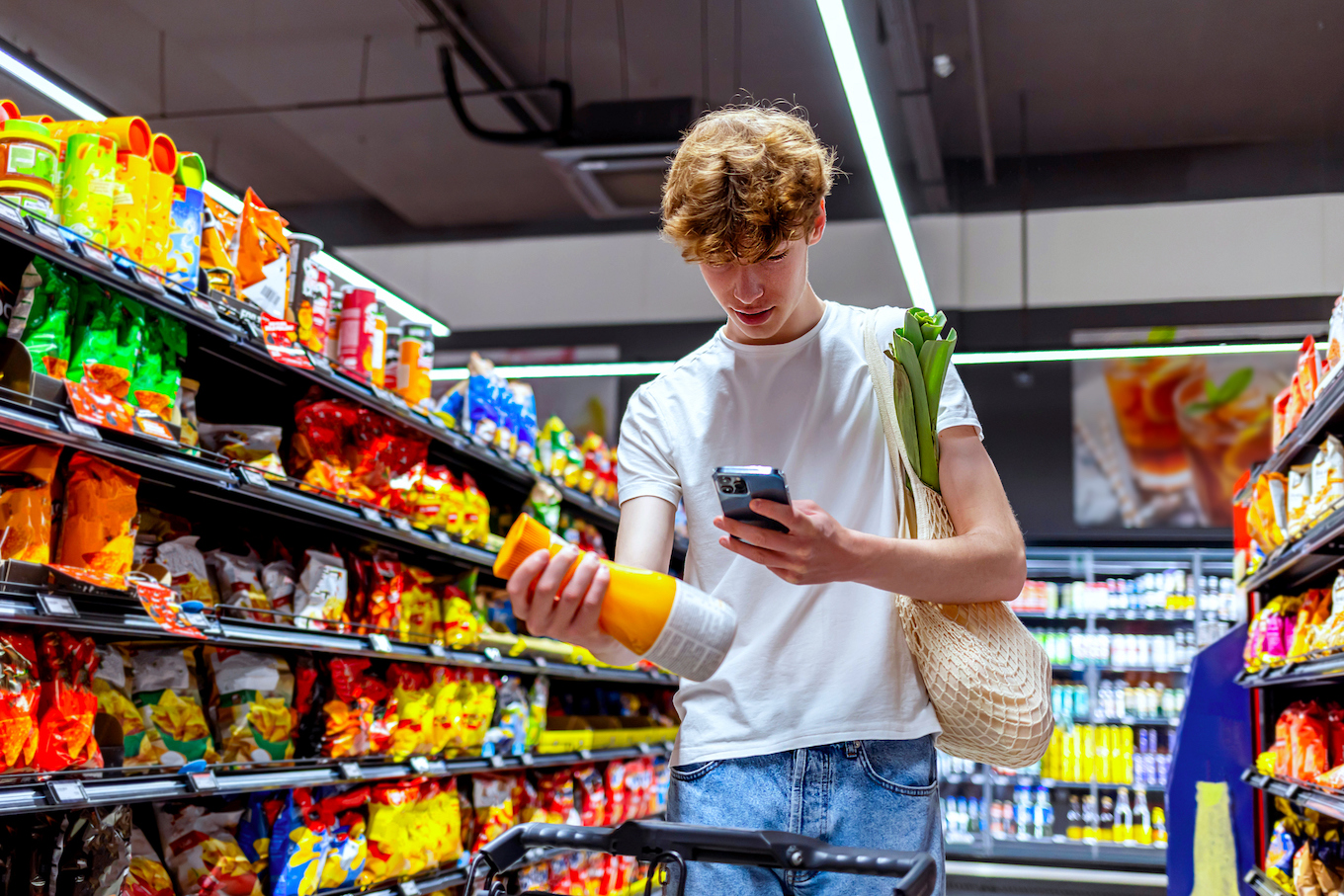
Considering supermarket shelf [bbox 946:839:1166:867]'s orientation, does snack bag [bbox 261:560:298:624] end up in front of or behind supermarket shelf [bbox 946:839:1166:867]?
in front

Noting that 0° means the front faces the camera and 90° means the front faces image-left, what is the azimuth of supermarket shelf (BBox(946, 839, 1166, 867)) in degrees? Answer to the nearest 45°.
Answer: approximately 0°

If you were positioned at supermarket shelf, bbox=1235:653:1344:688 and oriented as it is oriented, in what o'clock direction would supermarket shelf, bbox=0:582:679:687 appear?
supermarket shelf, bbox=0:582:679:687 is roughly at 12 o'clock from supermarket shelf, bbox=1235:653:1344:688.

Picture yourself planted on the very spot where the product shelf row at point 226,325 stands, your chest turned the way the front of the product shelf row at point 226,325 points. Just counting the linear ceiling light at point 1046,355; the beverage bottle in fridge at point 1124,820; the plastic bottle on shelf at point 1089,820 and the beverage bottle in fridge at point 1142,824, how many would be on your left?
4

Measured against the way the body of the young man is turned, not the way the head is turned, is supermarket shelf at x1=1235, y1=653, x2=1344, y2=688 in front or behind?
behind

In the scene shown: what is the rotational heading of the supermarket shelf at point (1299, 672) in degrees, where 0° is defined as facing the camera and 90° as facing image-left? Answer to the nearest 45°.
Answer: approximately 45°

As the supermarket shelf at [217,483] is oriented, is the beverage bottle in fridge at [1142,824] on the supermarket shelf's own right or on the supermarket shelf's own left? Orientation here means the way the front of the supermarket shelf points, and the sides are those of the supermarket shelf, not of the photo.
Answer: on the supermarket shelf's own left

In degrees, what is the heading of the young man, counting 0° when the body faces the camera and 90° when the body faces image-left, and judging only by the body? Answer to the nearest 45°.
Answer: approximately 0°

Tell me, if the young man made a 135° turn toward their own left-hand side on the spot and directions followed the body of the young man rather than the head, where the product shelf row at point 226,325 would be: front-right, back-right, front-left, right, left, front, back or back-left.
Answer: left

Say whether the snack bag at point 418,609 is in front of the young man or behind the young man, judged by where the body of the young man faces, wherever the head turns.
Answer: behind

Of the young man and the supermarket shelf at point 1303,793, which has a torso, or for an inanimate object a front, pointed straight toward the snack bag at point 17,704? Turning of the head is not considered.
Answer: the supermarket shelf

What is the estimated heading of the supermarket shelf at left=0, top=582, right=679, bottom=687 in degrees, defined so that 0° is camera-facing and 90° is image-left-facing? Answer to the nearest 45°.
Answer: approximately 315°

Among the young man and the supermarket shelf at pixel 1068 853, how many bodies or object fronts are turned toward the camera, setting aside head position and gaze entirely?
2
